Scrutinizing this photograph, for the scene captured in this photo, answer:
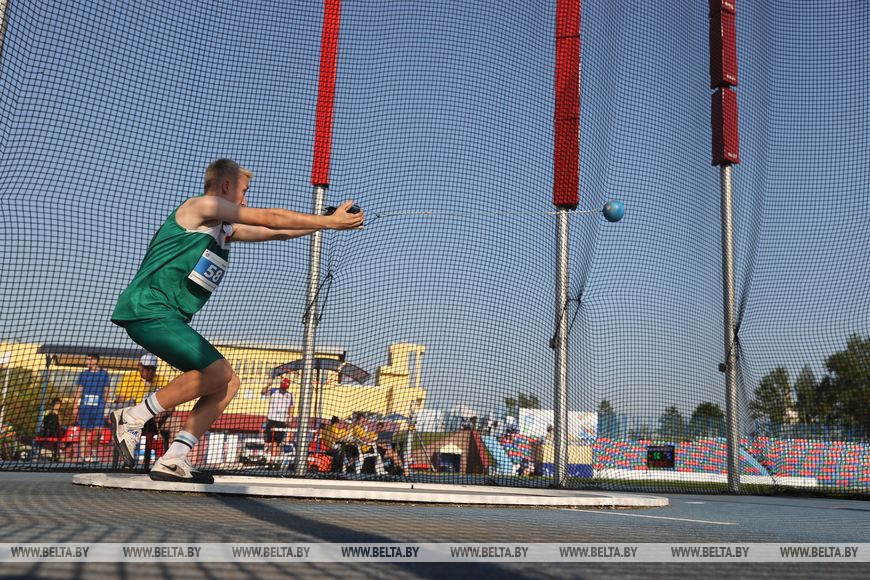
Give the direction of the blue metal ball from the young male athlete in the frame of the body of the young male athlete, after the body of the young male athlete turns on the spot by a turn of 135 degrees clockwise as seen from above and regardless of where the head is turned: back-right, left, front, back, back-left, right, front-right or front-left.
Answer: back

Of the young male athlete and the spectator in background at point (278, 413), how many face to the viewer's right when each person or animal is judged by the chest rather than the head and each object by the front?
1

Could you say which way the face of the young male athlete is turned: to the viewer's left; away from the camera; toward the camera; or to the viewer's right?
to the viewer's right

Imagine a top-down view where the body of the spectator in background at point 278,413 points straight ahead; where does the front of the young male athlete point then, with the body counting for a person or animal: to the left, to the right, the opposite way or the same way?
to the left

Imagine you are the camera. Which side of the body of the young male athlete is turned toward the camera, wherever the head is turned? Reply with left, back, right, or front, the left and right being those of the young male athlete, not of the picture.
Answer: right

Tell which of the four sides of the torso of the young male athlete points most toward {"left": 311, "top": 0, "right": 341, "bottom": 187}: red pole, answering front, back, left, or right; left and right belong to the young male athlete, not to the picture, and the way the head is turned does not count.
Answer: left

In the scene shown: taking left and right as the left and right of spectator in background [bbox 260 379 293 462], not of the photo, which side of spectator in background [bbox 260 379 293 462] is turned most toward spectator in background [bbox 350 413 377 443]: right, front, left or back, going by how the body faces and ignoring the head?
left

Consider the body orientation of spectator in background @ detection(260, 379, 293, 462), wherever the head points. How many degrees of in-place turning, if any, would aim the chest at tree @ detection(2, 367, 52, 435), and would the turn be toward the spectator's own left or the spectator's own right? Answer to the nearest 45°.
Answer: approximately 45° to the spectator's own right

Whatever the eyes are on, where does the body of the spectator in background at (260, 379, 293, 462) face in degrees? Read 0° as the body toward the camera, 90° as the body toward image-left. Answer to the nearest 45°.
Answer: approximately 0°

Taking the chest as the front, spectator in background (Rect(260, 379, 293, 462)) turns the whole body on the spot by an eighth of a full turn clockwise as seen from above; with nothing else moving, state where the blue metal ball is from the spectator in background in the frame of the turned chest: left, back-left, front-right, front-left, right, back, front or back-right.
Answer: left

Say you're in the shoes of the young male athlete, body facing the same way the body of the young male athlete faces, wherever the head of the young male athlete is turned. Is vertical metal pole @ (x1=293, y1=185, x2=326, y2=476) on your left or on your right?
on your left

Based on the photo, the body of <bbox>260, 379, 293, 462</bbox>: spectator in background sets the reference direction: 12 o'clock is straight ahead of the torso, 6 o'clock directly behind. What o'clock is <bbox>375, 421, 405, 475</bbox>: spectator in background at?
<bbox>375, 421, 405, 475</bbox>: spectator in background is roughly at 9 o'clock from <bbox>260, 379, 293, 462</bbox>: spectator in background.
